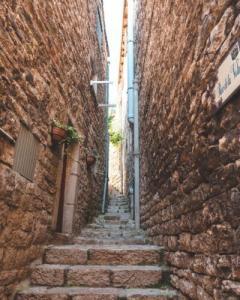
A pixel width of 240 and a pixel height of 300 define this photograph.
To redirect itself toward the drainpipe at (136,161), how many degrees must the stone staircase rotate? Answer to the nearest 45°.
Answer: approximately 180°

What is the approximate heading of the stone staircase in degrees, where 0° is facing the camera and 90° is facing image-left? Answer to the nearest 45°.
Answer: approximately 0°
